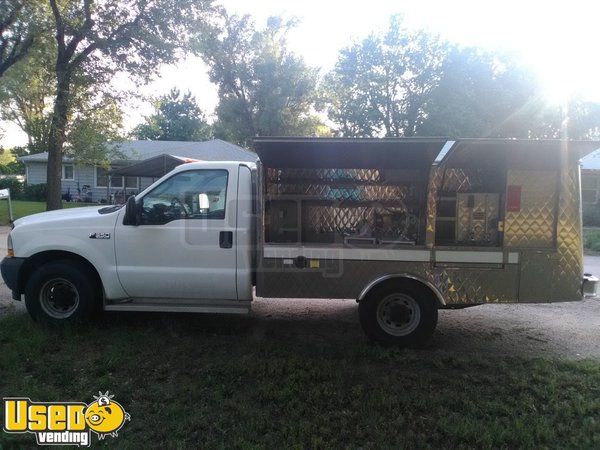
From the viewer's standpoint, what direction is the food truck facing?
to the viewer's left

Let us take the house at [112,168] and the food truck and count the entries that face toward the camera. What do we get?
1

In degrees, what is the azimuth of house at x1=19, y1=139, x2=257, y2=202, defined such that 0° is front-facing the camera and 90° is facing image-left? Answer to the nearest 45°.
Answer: approximately 0°

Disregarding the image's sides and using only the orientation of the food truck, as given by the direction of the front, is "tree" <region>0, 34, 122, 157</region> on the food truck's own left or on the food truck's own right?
on the food truck's own right

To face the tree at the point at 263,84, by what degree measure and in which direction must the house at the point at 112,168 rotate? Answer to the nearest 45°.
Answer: approximately 90° to its left

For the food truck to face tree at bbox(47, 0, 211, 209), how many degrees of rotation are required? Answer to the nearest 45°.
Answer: approximately 45° to its right

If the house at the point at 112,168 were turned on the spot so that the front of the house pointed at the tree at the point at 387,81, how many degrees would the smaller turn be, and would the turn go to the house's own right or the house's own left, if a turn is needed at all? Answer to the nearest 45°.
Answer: approximately 90° to the house's own left

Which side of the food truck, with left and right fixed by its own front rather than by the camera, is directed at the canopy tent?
right

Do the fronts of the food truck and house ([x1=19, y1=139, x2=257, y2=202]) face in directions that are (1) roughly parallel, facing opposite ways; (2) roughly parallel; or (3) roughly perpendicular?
roughly perpendicular
